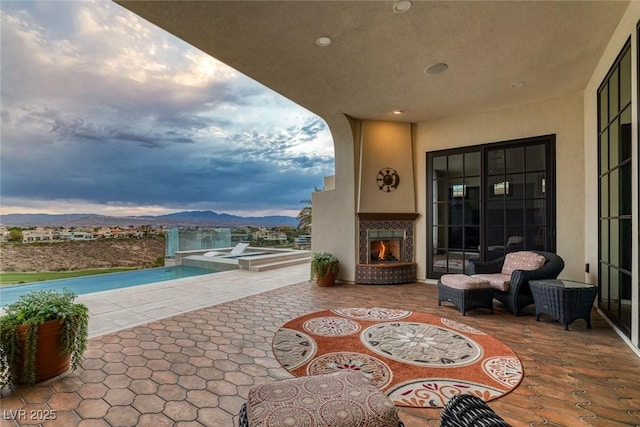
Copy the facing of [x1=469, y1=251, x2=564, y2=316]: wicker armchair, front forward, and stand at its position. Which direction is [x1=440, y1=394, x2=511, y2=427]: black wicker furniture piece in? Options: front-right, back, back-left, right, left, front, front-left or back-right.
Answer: front-left

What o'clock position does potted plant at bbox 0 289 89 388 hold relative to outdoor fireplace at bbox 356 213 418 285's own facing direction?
The potted plant is roughly at 1 o'clock from the outdoor fireplace.

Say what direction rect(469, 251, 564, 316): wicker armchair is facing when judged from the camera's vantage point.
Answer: facing the viewer and to the left of the viewer

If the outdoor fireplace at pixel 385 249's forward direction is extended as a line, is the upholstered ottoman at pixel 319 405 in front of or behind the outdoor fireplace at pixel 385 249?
in front

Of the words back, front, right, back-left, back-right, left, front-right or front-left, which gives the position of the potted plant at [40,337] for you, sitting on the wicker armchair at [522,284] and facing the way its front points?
front

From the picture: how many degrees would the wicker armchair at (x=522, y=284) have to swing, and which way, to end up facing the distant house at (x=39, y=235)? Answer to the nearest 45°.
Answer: approximately 45° to its right

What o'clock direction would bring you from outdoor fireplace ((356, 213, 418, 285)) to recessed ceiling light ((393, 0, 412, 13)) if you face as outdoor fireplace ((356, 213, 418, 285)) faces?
The recessed ceiling light is roughly at 12 o'clock from the outdoor fireplace.

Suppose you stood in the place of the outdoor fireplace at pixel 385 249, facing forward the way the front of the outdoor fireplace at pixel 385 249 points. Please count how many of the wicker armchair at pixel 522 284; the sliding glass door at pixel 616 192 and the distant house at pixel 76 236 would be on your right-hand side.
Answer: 1

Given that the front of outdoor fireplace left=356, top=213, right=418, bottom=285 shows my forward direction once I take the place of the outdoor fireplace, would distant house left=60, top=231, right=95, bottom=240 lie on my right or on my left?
on my right

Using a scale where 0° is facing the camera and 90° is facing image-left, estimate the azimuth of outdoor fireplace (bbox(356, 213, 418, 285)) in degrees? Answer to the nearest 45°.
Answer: approximately 0°

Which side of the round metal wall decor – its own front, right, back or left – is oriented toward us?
front

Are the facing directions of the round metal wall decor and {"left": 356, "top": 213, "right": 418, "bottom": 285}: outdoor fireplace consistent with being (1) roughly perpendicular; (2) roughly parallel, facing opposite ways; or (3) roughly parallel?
roughly parallel

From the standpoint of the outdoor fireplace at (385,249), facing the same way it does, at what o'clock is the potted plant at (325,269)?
The potted plant is roughly at 2 o'clock from the outdoor fireplace.

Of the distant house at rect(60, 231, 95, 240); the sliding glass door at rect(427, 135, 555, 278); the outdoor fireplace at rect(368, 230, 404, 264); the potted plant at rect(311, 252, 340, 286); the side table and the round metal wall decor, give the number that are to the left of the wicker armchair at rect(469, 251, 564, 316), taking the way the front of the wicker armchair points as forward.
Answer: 1
